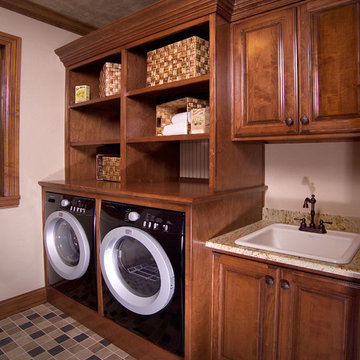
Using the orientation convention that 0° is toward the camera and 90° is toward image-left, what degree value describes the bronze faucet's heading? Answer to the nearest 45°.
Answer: approximately 45°

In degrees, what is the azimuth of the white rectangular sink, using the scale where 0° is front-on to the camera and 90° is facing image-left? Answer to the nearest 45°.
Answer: approximately 45°

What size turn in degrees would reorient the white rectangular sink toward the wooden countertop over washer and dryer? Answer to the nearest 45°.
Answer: approximately 45° to its right

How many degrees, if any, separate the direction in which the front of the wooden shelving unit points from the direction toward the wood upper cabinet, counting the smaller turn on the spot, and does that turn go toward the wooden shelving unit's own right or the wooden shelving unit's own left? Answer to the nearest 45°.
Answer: approximately 90° to the wooden shelving unit's own left

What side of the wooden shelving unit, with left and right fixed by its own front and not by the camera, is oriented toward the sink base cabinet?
left
